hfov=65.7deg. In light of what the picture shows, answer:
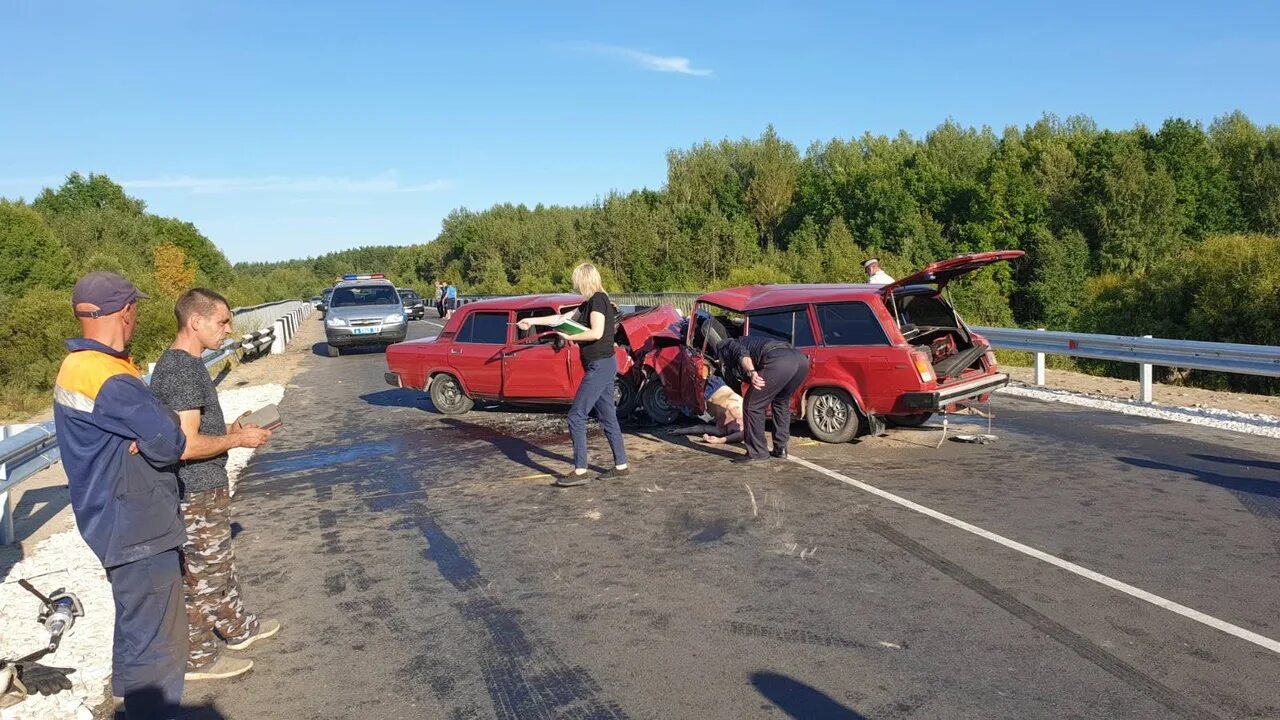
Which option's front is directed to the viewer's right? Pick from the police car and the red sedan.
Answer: the red sedan

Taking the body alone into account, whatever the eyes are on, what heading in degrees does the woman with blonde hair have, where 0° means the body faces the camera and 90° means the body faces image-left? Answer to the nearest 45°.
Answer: approximately 90°

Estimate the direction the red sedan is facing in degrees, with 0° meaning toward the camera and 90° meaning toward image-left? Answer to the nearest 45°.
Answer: approximately 270°

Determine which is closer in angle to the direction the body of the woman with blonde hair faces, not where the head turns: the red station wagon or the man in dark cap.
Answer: the man in dark cap

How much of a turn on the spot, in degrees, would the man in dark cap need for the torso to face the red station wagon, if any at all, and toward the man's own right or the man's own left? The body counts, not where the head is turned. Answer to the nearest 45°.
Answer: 0° — they already face it

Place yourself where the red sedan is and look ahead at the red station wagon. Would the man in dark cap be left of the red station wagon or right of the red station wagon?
right

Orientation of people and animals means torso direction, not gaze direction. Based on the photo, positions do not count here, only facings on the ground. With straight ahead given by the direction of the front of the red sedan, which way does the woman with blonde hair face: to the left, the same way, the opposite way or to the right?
the opposite way

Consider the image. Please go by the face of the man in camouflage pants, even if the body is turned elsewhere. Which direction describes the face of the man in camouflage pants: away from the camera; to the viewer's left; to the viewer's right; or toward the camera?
to the viewer's right

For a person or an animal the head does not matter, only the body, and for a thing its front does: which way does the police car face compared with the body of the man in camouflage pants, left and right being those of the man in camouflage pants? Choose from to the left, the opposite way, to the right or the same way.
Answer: to the right

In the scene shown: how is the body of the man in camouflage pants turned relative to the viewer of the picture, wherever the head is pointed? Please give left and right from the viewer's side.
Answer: facing to the right of the viewer

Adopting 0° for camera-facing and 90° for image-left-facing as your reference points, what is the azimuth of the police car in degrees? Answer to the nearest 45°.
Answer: approximately 0°

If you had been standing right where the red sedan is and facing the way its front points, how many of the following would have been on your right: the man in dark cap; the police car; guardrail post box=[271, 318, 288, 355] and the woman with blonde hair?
2

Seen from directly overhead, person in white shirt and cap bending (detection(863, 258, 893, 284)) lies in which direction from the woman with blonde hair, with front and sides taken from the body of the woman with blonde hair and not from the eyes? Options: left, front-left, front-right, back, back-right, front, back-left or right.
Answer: back-right

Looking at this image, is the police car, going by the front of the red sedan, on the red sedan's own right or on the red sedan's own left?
on the red sedan's own left
